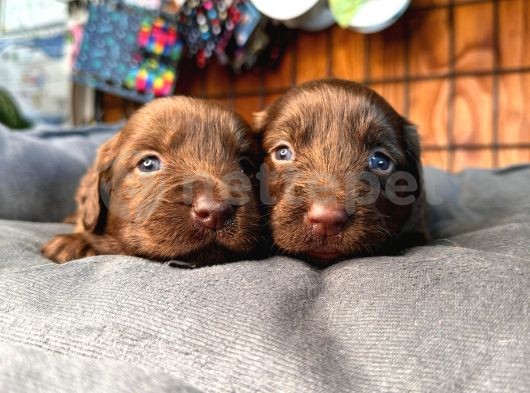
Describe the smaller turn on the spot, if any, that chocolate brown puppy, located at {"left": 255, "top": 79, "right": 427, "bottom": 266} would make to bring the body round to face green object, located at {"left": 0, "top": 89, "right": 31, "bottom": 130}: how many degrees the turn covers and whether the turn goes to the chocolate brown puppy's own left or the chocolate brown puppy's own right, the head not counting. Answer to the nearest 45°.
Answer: approximately 135° to the chocolate brown puppy's own right

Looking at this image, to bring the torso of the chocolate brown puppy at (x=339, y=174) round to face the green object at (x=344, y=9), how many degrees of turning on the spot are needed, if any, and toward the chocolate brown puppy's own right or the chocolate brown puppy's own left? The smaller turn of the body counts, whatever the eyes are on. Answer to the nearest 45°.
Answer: approximately 180°

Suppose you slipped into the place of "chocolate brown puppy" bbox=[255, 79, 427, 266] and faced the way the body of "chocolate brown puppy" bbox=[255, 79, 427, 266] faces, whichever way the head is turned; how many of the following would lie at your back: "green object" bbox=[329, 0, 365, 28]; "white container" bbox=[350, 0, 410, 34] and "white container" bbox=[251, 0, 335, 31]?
3

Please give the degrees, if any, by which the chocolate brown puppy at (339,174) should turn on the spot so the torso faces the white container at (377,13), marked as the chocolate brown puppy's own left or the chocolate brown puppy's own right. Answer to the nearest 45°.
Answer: approximately 180°

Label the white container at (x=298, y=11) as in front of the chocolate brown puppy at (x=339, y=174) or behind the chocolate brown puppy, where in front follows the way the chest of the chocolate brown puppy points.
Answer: behind

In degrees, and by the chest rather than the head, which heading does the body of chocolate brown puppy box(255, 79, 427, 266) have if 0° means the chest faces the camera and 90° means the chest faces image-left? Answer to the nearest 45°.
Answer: approximately 0°
